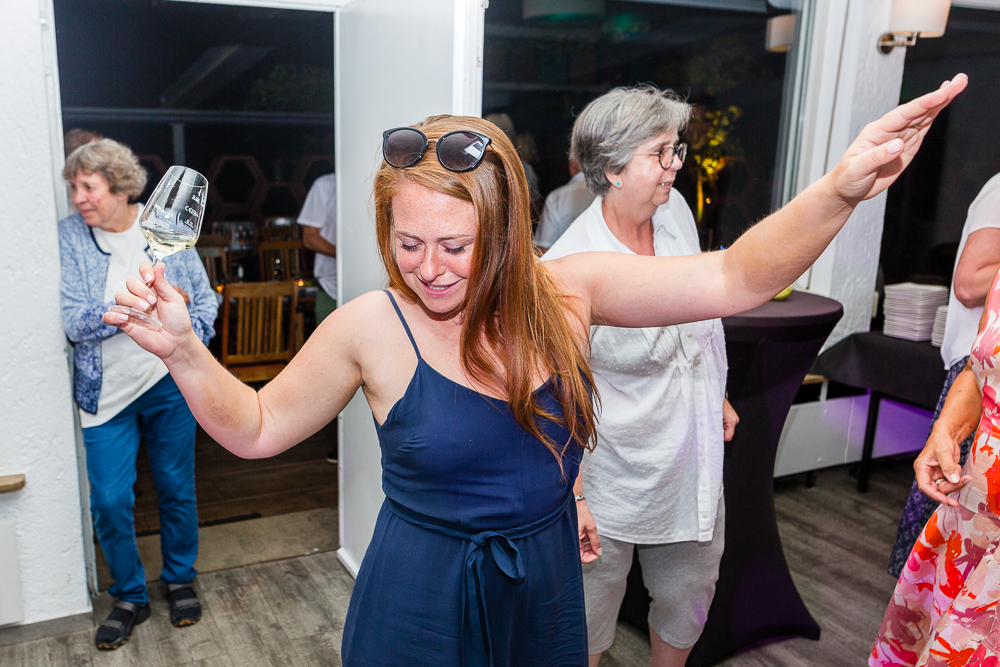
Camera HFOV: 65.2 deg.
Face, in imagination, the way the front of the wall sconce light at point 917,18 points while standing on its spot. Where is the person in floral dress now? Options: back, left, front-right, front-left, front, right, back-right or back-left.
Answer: front-right

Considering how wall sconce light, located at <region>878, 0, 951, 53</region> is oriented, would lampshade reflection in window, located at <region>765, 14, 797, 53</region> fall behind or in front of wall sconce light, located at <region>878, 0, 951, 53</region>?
behind

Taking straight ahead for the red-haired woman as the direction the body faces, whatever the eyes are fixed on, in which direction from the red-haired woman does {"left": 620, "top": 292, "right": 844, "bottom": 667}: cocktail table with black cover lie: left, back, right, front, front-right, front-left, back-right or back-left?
back-left

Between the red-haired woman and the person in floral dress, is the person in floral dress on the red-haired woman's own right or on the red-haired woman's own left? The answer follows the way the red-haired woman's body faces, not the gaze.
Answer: on the red-haired woman's own left

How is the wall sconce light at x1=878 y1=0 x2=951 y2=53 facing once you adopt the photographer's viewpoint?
facing the viewer and to the right of the viewer

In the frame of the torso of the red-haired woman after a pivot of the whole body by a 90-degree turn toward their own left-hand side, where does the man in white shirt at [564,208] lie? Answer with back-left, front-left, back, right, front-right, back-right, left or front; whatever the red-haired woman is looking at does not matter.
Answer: left

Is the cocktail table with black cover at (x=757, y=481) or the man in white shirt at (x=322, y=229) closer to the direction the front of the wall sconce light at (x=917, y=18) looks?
the cocktail table with black cover

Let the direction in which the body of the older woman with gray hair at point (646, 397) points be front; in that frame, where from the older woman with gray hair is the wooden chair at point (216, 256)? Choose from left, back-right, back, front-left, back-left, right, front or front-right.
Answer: back

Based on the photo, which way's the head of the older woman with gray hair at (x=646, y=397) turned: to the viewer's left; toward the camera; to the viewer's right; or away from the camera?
to the viewer's right

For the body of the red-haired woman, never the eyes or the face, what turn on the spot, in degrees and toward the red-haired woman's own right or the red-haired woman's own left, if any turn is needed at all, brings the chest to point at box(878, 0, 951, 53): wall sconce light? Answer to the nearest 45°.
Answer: approximately 135° to the red-haired woman's own left
